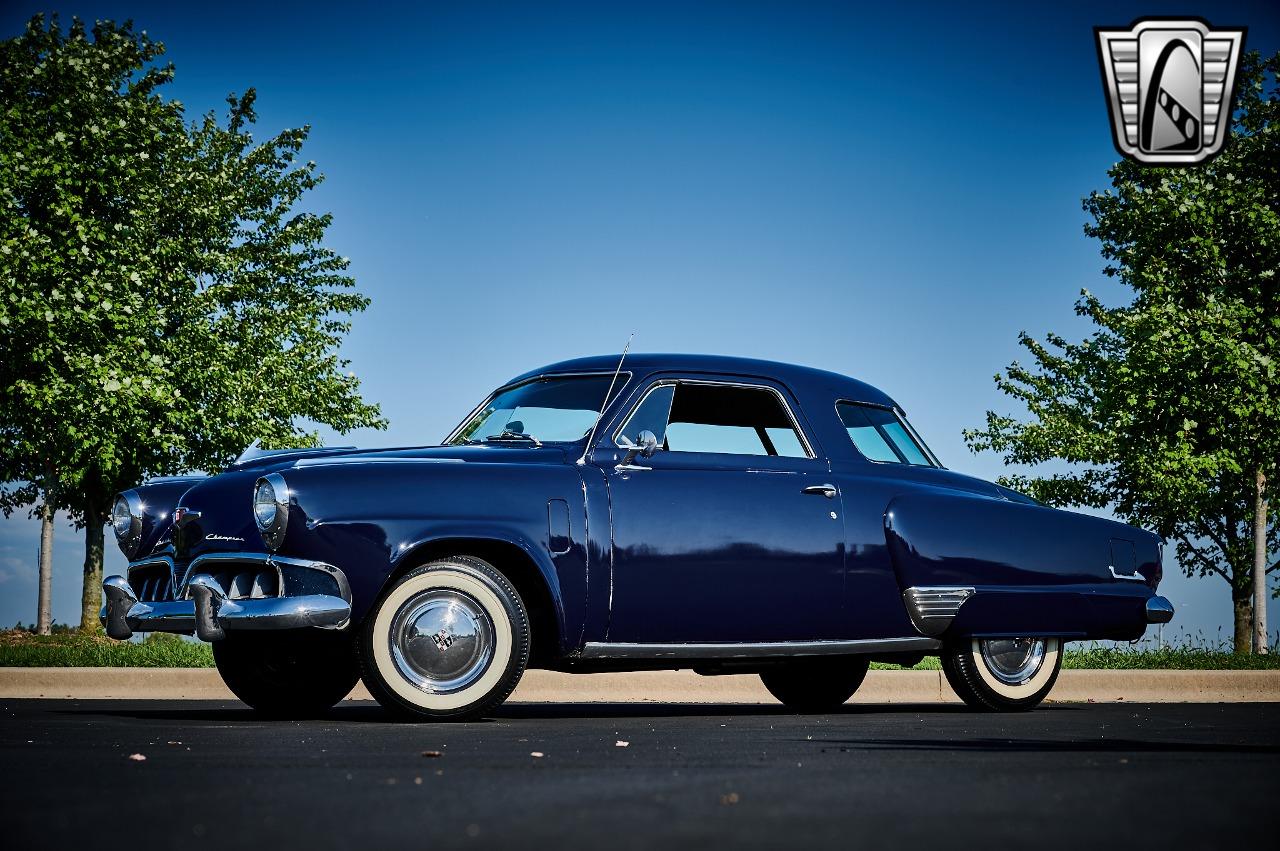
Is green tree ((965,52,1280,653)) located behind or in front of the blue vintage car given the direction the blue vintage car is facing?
behind

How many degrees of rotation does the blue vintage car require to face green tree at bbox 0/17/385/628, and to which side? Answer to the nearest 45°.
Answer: approximately 90° to its right

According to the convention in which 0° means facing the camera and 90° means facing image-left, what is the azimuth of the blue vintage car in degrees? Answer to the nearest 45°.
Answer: approximately 45°
